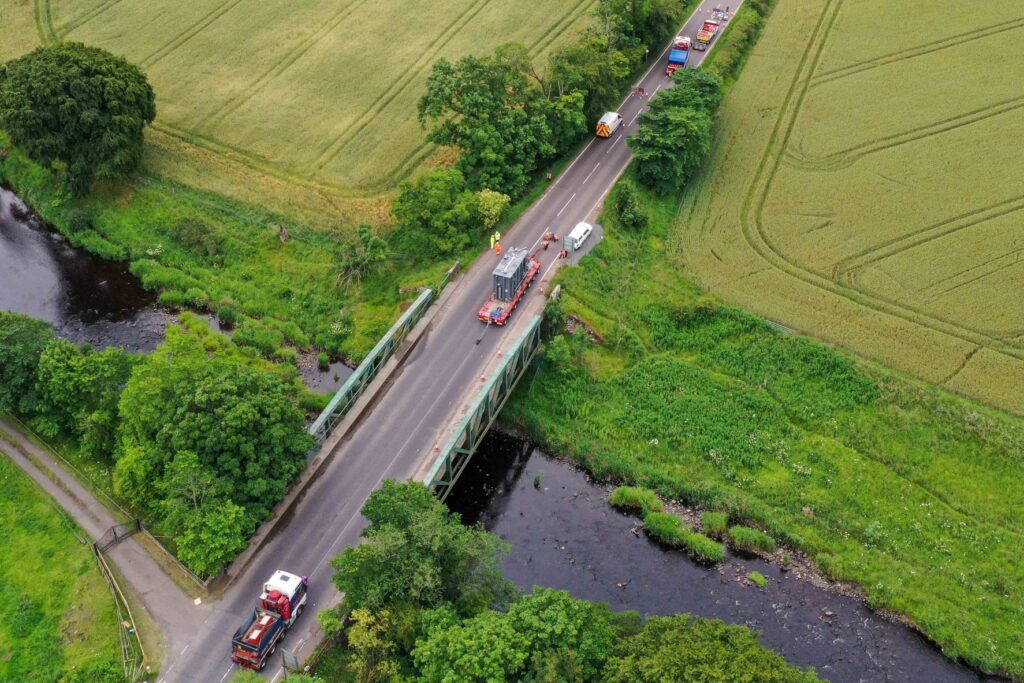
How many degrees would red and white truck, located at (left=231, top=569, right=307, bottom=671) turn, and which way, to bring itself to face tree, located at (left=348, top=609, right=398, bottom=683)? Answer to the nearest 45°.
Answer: approximately 90° to its right

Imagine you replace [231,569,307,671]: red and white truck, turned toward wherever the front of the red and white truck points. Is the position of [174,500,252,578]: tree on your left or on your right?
on your left

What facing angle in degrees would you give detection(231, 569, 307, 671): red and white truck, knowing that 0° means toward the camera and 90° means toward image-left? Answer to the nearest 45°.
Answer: approximately 225°

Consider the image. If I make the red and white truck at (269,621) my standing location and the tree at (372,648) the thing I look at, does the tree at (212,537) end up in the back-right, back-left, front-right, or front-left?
back-left

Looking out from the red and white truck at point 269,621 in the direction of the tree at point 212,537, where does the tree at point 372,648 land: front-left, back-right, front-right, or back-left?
back-right
